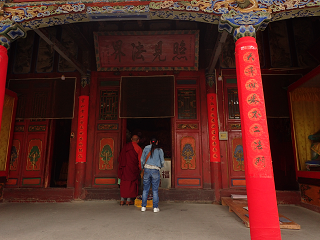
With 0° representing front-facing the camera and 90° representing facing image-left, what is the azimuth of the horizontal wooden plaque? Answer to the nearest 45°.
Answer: approximately 0°

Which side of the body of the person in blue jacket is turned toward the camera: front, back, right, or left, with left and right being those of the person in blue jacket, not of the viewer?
back

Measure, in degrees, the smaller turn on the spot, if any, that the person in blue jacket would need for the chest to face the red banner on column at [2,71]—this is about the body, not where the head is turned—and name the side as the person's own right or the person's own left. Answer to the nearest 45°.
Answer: approximately 135° to the person's own left

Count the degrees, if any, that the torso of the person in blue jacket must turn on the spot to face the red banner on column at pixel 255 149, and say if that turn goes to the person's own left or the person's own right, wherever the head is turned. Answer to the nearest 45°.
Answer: approximately 135° to the person's own right

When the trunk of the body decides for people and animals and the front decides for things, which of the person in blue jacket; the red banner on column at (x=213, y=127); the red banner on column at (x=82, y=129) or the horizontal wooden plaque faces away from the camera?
the person in blue jacket

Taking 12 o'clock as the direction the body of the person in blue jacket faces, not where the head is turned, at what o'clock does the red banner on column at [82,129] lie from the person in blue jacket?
The red banner on column is roughly at 10 o'clock from the person in blue jacket.

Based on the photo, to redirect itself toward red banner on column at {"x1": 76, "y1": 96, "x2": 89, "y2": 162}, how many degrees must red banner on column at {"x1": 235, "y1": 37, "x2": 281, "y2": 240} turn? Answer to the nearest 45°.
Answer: approximately 90° to its right

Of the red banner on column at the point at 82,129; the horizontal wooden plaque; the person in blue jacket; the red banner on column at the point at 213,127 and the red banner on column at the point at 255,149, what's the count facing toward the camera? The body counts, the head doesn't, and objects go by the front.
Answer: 4

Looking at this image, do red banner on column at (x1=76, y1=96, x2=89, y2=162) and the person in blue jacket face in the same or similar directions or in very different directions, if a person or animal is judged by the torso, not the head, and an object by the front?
very different directions

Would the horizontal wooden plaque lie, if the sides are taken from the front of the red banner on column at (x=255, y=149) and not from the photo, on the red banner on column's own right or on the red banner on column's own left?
on the red banner on column's own right

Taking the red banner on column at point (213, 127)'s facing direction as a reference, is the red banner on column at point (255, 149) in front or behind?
in front

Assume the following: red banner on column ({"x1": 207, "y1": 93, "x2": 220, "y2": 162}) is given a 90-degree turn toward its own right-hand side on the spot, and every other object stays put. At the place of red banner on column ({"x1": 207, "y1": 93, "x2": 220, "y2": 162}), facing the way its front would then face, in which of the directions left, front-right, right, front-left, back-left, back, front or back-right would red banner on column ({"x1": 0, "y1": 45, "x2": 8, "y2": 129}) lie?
front-left
